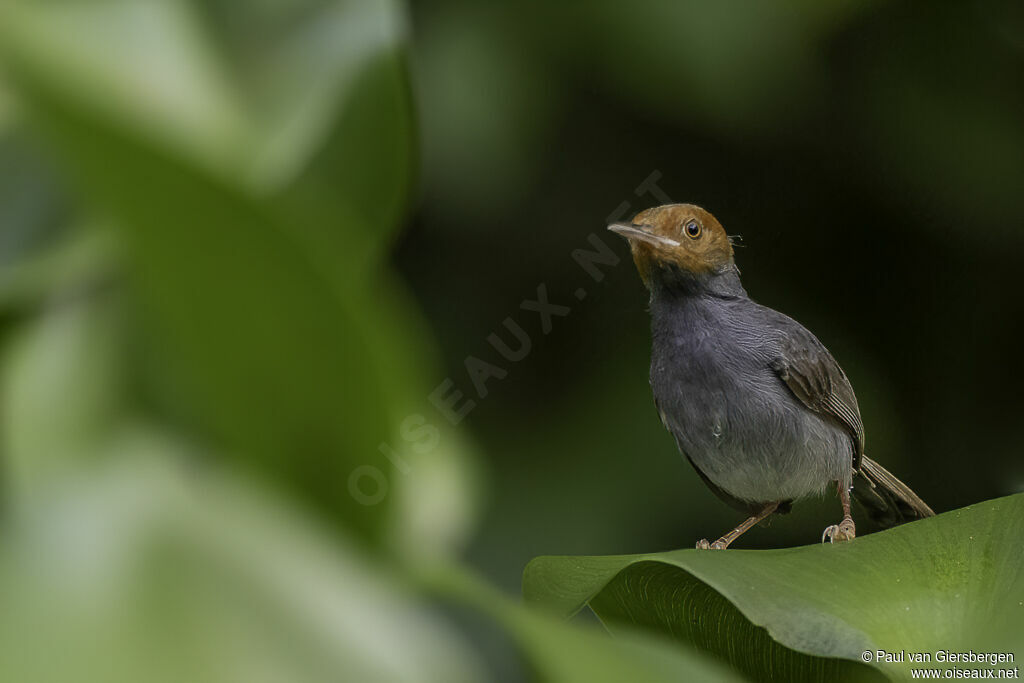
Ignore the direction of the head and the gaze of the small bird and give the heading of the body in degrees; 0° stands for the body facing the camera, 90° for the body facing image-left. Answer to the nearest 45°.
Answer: approximately 45°
